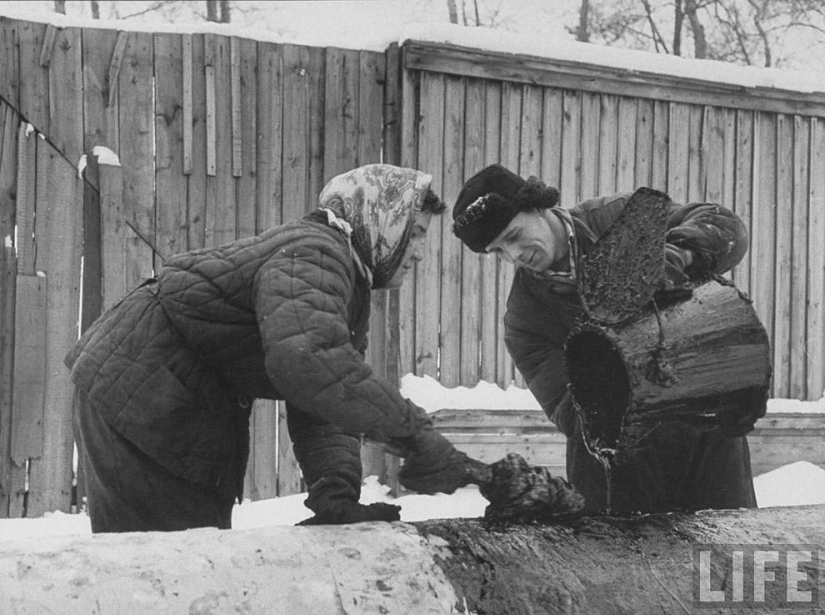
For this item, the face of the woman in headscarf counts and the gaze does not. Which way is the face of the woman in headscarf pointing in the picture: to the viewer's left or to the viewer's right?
to the viewer's right

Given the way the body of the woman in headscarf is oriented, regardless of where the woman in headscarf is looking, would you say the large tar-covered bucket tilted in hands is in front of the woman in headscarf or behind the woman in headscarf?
in front

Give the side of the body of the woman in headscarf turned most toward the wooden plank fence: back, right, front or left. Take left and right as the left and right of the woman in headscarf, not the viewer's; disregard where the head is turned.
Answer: left

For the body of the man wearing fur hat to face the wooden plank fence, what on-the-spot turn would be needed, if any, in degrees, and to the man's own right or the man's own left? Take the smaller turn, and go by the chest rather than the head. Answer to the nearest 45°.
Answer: approximately 90° to the man's own right

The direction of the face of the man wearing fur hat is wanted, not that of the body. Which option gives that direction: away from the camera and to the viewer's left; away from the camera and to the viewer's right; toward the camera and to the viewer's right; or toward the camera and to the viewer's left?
toward the camera and to the viewer's left

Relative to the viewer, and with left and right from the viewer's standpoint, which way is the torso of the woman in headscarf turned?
facing to the right of the viewer

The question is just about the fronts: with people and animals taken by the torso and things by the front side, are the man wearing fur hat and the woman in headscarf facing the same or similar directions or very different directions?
very different directions

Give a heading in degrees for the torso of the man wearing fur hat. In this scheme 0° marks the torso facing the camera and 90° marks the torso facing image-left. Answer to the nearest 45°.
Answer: approximately 45°
